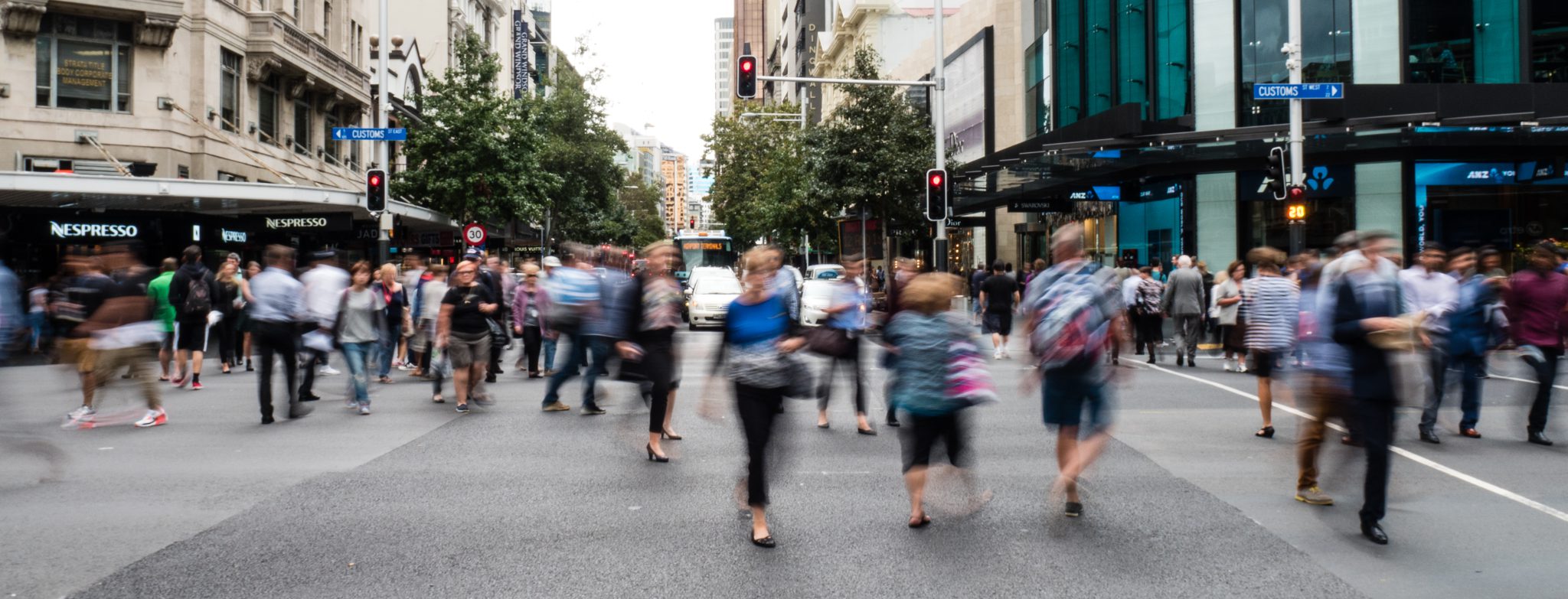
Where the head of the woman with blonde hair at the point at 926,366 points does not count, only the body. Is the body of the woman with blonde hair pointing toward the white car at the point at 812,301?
yes

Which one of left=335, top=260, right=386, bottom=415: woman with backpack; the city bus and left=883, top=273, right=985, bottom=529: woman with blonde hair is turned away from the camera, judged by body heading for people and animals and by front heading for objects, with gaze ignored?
the woman with blonde hair

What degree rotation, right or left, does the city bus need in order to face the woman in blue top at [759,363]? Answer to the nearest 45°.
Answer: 0° — it already faces them

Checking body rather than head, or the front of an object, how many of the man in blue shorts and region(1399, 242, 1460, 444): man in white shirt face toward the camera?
1

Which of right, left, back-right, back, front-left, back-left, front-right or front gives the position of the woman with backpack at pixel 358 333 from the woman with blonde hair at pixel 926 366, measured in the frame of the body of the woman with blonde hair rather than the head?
front-left

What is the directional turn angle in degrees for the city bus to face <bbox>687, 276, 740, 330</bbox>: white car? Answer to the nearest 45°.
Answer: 0° — it already faces it

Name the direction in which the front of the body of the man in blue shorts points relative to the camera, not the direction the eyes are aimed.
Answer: away from the camera

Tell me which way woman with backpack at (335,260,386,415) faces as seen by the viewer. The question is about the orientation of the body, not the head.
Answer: toward the camera

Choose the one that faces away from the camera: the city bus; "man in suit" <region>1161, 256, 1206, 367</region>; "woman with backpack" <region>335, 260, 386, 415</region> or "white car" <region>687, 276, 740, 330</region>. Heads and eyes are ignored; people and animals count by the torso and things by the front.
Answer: the man in suit

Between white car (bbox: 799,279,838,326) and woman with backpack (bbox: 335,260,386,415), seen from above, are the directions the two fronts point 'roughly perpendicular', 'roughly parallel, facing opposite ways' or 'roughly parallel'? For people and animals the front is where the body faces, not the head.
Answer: roughly parallel

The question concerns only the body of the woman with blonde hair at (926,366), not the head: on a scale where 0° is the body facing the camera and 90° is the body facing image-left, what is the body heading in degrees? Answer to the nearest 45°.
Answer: approximately 180°

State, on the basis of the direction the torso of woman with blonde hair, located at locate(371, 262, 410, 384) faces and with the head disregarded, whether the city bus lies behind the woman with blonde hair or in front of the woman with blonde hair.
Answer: behind

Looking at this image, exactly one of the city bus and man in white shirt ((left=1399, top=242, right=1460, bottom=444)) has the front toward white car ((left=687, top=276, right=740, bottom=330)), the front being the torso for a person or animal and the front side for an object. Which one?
the city bus

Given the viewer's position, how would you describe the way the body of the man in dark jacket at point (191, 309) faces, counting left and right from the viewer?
facing away from the viewer

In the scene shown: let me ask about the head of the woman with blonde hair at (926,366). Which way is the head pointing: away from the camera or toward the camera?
away from the camera

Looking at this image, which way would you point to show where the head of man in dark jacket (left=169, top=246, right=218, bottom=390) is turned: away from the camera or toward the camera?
away from the camera
